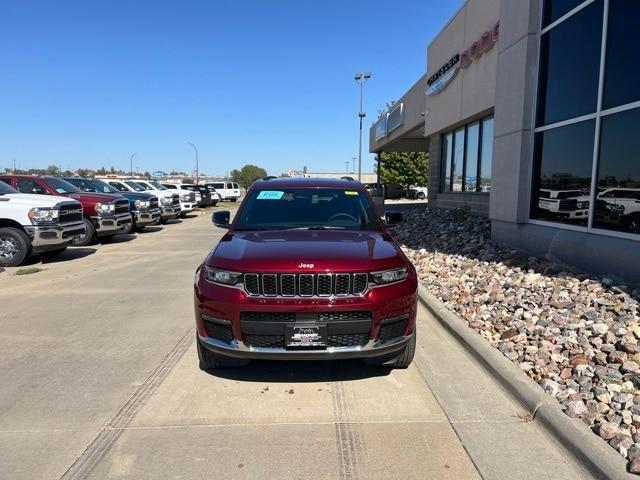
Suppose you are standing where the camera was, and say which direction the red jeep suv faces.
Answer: facing the viewer

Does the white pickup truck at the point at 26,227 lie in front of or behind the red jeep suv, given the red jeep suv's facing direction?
behind

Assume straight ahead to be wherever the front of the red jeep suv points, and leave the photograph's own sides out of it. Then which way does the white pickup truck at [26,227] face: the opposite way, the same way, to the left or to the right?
to the left

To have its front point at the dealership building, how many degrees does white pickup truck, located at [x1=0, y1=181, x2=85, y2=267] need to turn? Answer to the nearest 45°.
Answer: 0° — it already faces it

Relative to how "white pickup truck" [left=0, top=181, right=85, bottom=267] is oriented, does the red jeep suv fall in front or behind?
in front

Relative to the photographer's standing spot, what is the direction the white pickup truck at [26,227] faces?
facing the viewer and to the right of the viewer

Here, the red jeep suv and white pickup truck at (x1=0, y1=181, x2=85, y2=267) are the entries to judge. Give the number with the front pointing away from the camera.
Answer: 0
